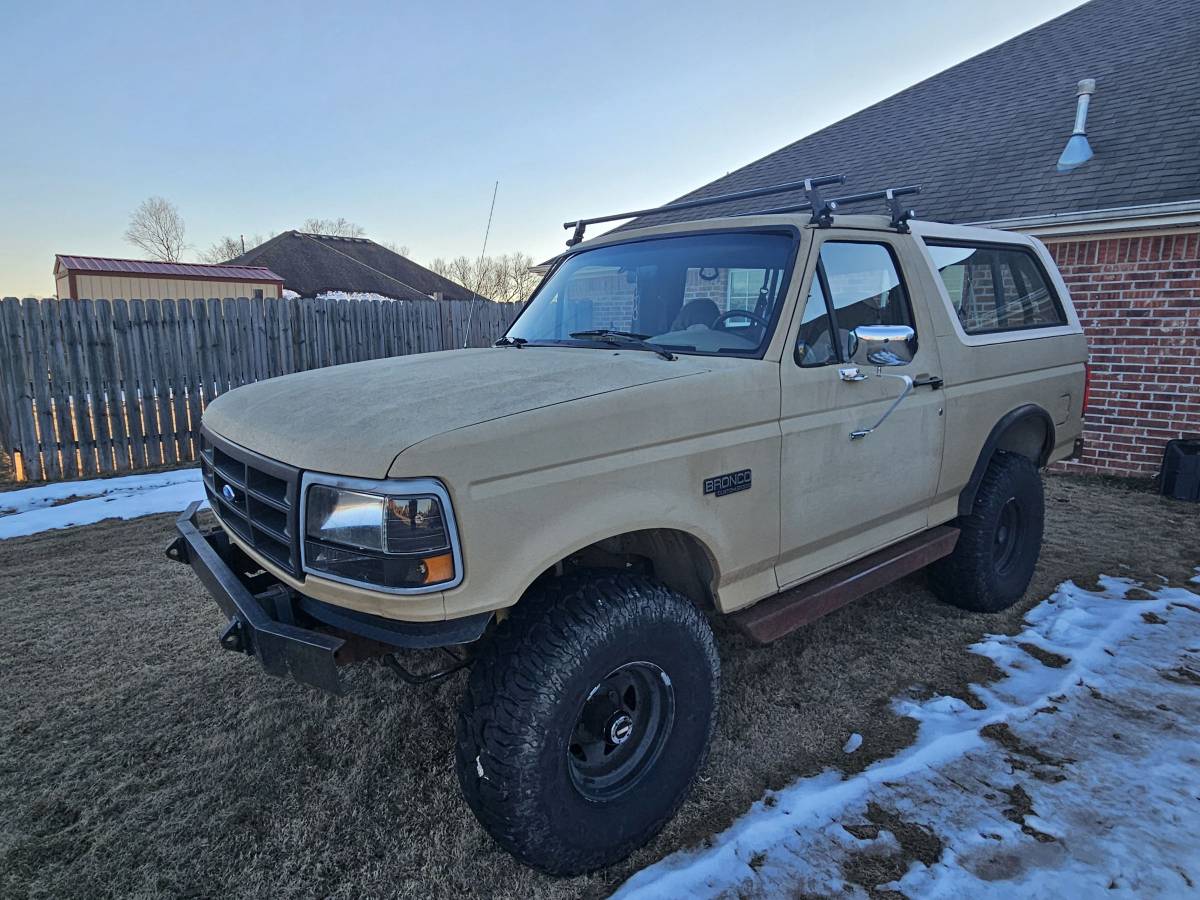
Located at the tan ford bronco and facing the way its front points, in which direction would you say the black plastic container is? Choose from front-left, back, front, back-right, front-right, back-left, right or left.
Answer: back

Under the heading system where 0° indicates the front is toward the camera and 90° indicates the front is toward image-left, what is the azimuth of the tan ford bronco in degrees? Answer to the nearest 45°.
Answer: approximately 45°

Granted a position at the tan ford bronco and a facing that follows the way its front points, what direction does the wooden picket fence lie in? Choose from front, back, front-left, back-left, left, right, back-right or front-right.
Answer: right

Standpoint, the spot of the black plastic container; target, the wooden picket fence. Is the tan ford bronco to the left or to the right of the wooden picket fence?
left

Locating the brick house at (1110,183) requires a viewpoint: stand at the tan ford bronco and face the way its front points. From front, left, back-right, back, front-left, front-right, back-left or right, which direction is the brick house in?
back
